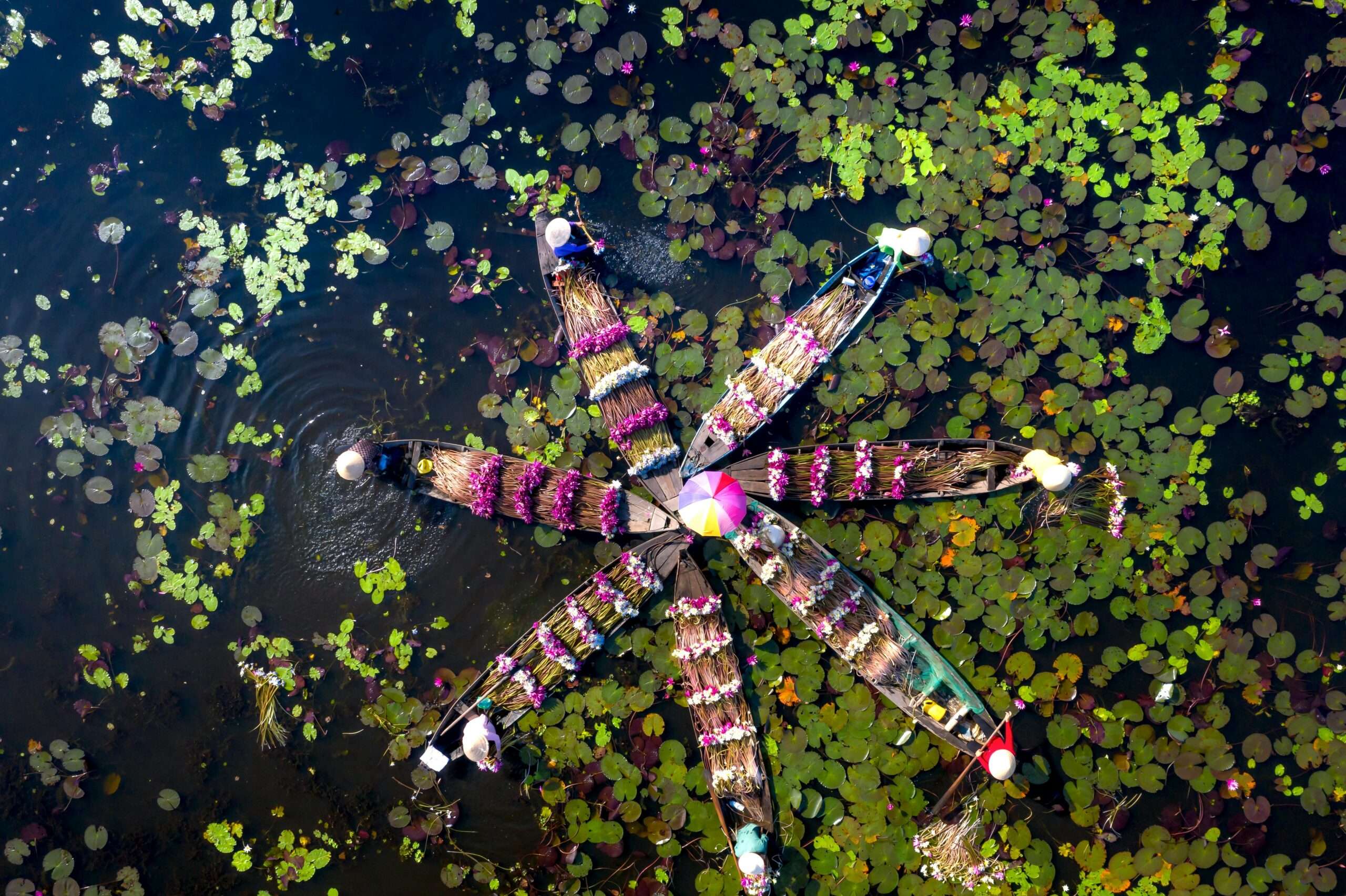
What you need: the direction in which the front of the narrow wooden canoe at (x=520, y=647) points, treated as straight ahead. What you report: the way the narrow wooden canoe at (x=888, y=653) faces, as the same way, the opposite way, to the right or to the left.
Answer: to the left

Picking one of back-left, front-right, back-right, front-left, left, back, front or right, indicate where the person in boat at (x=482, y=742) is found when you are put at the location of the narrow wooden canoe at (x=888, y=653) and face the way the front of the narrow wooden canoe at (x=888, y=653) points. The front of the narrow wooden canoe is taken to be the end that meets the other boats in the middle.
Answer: front-left

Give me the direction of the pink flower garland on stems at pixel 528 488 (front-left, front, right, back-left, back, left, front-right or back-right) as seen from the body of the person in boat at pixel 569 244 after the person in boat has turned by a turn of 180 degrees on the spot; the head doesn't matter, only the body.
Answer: front-left
